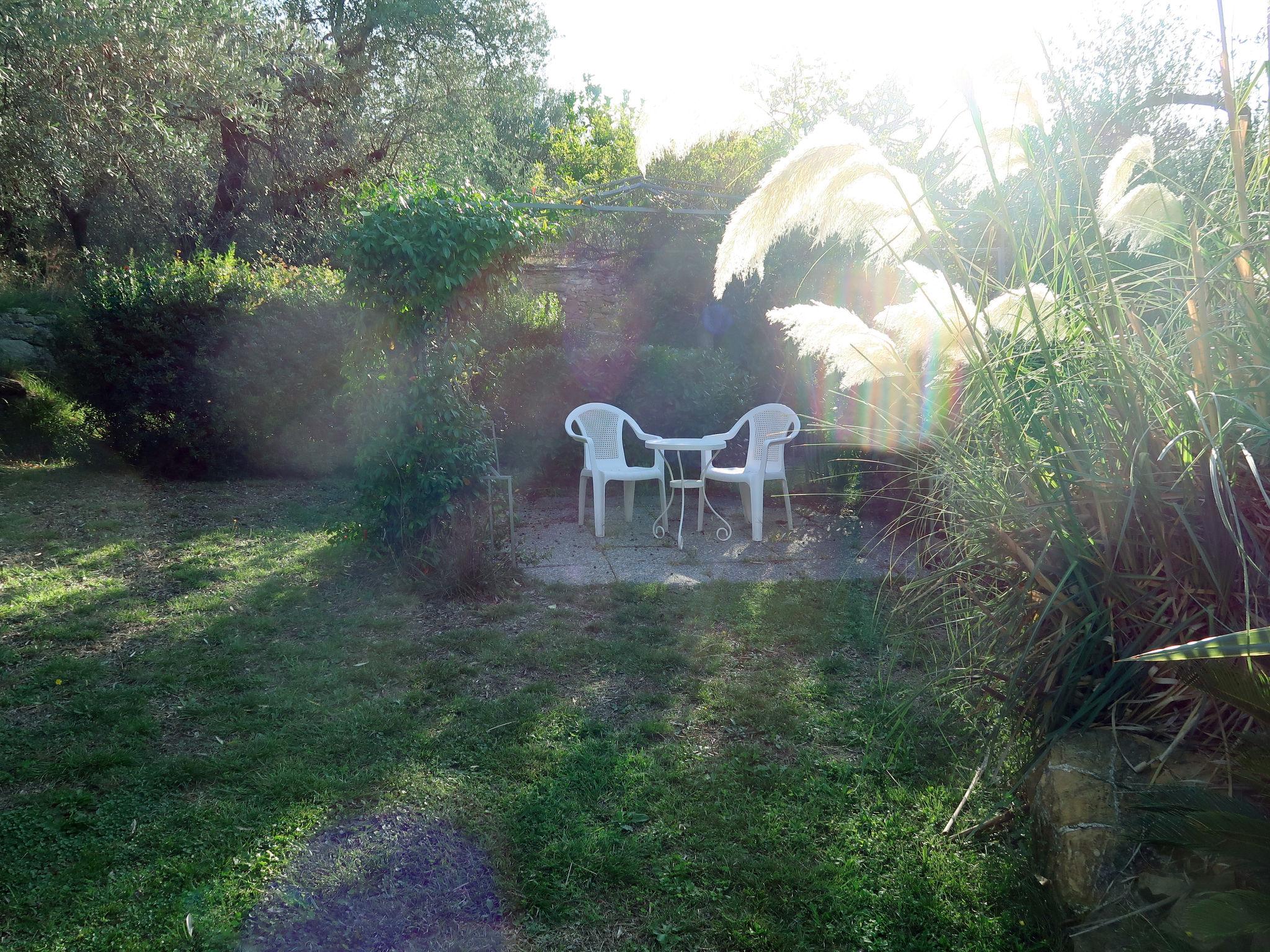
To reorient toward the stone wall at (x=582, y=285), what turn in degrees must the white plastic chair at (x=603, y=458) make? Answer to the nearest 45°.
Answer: approximately 135° to its left

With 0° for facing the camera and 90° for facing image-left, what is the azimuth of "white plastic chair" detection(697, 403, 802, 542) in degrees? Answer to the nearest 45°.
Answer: approximately 45°

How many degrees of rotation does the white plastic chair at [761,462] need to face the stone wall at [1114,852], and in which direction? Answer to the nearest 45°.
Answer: approximately 45° to its left

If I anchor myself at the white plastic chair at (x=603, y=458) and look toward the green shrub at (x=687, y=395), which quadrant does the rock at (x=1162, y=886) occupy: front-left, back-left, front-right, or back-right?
back-right

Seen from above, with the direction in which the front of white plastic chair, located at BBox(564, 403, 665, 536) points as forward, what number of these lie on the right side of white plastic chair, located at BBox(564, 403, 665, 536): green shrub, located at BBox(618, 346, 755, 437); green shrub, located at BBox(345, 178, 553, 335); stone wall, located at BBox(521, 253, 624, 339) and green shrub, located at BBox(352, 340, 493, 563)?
2

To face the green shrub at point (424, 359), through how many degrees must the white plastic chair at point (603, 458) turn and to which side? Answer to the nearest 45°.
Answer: approximately 90° to its right

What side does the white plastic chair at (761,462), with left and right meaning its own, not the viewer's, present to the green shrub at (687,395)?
right

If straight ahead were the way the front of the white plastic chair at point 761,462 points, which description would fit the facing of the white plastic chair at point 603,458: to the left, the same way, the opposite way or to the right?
to the left

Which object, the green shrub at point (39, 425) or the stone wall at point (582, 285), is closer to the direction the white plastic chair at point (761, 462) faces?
the green shrub

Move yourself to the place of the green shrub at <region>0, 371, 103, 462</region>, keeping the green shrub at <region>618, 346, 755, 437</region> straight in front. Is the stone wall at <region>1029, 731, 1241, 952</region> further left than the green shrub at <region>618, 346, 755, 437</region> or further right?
right
